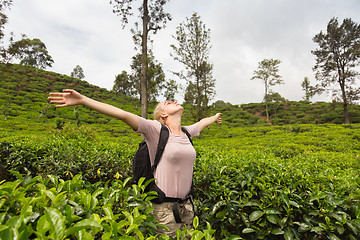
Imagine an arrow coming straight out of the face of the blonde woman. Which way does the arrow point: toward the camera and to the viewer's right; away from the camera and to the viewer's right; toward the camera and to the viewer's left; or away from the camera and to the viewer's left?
toward the camera and to the viewer's right
